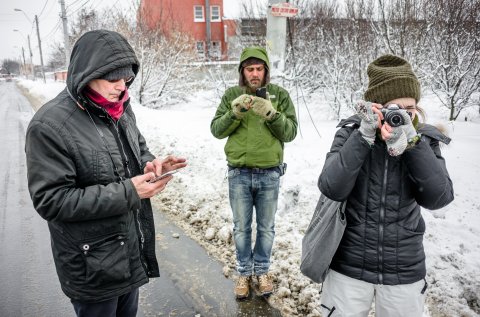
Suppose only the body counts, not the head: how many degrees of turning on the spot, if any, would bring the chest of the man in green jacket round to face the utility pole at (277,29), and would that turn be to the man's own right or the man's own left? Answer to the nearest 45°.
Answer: approximately 180°

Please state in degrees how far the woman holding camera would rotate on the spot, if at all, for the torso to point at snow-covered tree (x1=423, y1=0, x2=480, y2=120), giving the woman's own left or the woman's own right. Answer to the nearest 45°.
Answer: approximately 180°

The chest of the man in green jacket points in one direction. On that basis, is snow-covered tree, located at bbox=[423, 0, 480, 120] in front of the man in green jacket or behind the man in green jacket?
behind

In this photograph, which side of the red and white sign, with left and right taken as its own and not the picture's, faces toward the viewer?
front

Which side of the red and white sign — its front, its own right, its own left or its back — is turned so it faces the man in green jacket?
front

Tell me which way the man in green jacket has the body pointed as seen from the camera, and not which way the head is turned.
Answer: toward the camera

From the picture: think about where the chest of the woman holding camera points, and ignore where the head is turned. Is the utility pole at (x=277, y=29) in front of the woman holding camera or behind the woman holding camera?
behind

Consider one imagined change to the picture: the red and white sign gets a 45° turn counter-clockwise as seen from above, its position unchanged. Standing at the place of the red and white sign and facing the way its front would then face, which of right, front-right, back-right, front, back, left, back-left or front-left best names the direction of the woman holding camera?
front-right

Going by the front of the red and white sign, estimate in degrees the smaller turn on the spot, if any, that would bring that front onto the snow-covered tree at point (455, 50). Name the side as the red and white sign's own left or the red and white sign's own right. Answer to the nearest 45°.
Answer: approximately 135° to the red and white sign's own left
